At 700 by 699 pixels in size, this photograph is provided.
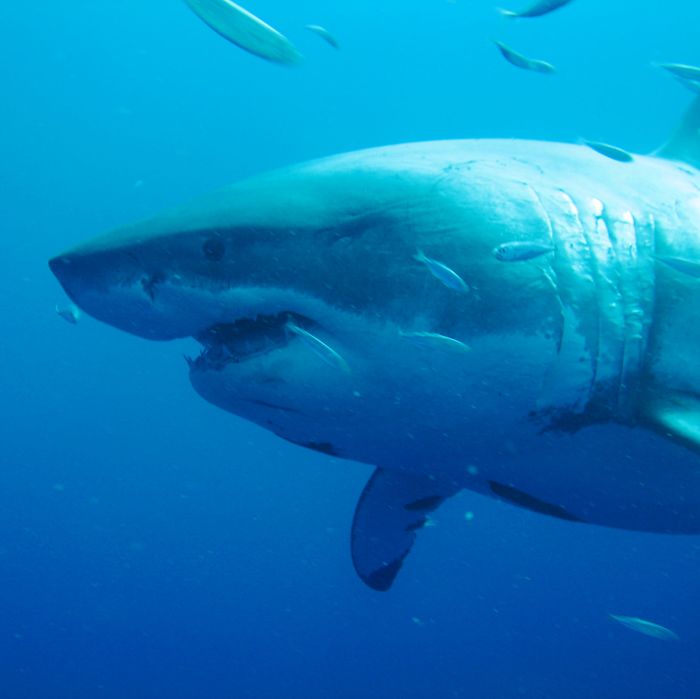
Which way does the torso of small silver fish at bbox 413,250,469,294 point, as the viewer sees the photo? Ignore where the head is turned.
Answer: to the viewer's right

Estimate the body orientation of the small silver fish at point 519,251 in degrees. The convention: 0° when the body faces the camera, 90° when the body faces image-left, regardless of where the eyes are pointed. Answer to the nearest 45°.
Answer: approximately 90°
